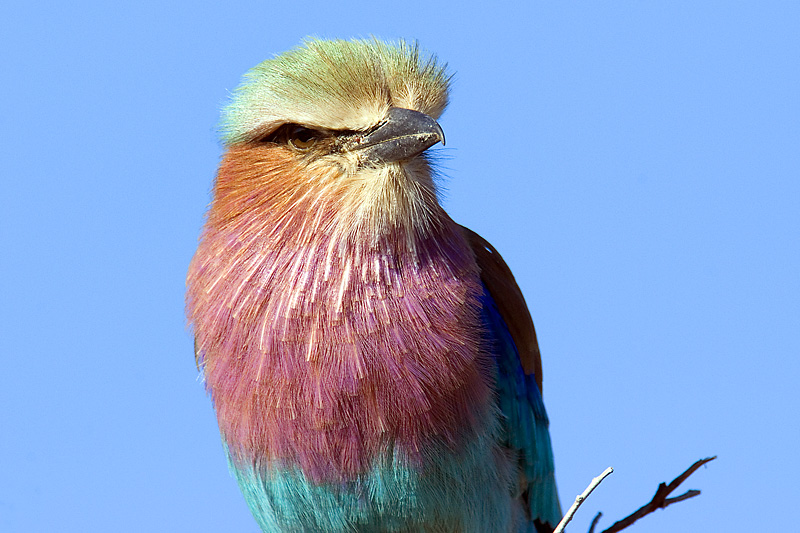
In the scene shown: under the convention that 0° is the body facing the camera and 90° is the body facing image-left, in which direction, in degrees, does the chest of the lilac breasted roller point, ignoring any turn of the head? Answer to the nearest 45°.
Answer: approximately 0°

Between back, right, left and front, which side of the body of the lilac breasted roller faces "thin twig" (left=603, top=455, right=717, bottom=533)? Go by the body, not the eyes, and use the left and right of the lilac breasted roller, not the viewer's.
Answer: left
